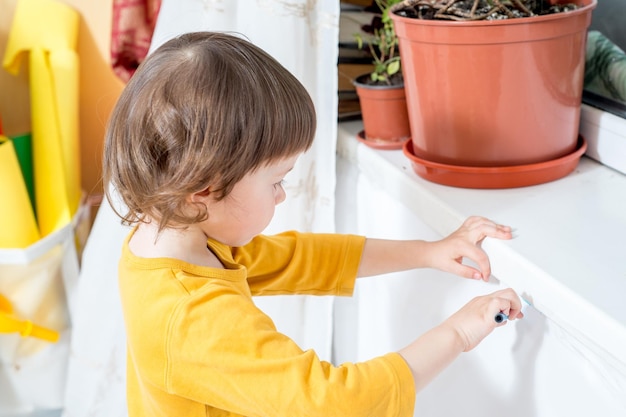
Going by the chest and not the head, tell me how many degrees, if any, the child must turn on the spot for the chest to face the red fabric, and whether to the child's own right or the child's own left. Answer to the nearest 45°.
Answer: approximately 90° to the child's own left

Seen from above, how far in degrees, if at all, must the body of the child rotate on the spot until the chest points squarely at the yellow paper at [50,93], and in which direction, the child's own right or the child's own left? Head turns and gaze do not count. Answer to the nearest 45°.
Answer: approximately 135° to the child's own left

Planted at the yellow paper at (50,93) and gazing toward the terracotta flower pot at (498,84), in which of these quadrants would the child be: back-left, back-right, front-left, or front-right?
front-right

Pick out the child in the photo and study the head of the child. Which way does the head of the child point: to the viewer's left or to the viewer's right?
to the viewer's right

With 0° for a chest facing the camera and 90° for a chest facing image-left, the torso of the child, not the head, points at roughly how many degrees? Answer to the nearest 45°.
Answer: approximately 270°

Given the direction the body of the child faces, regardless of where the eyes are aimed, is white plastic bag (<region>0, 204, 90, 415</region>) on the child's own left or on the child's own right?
on the child's own left

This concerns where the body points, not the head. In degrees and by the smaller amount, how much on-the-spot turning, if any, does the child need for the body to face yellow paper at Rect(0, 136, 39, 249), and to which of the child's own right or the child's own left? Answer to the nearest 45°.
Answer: approximately 135° to the child's own left
